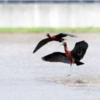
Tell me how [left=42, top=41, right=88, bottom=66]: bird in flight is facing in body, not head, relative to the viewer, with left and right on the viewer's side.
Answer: facing the viewer and to the left of the viewer
